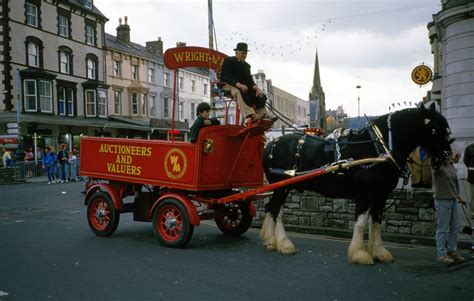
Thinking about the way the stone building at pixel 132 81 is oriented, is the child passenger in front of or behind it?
in front

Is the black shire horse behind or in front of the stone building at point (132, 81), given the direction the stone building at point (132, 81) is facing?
in front

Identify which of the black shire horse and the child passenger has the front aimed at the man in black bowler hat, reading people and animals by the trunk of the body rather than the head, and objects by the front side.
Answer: the child passenger

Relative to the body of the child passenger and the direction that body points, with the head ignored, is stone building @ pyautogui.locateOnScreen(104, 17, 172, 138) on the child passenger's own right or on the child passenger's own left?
on the child passenger's own left

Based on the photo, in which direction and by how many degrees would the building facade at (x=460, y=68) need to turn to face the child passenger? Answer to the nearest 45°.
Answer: approximately 45° to its left

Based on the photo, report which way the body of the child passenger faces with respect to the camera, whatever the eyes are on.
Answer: to the viewer's right

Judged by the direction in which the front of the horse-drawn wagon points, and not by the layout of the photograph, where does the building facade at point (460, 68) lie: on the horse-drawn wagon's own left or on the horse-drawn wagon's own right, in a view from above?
on the horse-drawn wagon's own left

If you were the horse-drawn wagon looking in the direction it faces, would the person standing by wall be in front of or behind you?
in front

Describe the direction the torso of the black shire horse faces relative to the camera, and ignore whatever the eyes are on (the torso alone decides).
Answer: to the viewer's right

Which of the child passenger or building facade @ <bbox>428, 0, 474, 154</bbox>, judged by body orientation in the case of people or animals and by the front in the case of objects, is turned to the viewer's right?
the child passenger

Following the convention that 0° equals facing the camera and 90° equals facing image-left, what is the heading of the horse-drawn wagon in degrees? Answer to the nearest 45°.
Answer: approximately 315°

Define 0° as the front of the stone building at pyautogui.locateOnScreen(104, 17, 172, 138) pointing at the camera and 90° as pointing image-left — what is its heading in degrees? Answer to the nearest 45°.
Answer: approximately 315°

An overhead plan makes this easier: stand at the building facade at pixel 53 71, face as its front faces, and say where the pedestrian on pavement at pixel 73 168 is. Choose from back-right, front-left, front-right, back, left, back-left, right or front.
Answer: front-right

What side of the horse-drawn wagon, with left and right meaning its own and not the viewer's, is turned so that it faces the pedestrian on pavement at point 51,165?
back

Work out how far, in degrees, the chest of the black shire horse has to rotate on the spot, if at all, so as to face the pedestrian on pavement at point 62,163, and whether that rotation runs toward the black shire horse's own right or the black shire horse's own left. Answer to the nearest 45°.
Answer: approximately 135° to the black shire horse's own left

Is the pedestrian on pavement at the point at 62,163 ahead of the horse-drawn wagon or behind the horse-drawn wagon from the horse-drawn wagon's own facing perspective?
behind
